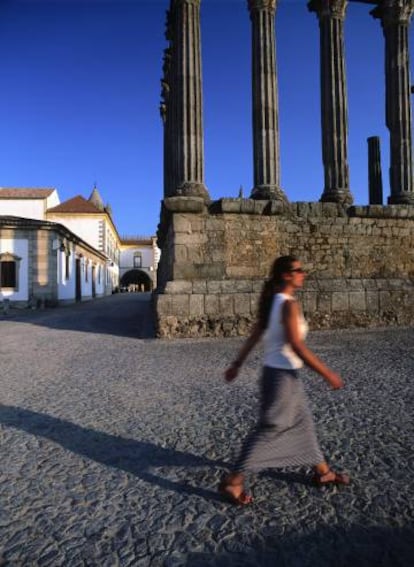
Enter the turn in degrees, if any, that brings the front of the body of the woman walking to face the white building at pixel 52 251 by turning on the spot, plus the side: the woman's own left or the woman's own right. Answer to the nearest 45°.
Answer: approximately 135° to the woman's own left

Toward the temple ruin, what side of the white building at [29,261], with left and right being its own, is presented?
front

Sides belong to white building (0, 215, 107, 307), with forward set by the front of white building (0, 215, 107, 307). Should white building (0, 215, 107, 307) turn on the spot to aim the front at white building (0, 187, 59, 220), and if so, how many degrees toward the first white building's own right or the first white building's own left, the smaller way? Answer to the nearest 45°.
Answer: approximately 135° to the first white building's own left

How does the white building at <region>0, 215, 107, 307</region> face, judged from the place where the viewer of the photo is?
facing the viewer and to the right of the viewer

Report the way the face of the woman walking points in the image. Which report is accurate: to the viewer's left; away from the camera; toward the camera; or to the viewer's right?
to the viewer's right

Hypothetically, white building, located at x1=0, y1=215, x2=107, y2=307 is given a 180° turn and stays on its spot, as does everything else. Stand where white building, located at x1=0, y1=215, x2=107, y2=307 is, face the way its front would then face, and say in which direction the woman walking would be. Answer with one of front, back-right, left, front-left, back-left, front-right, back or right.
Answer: back-left

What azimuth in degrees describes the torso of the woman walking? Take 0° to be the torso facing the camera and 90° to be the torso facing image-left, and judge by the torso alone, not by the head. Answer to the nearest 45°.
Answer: approximately 270°
